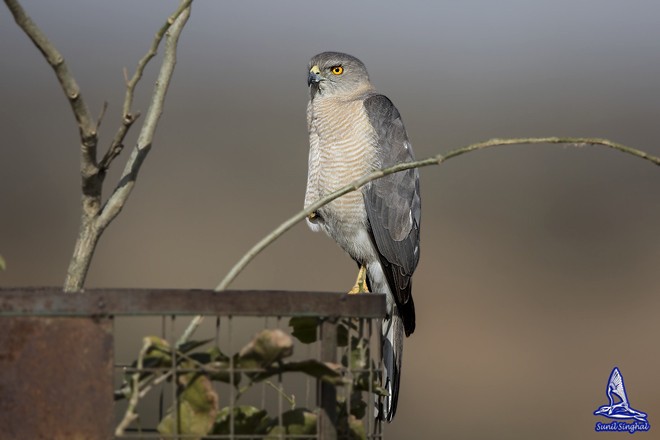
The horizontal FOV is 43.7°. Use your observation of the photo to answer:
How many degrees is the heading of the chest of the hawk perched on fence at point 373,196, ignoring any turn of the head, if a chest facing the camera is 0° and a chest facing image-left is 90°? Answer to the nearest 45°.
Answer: approximately 45°
